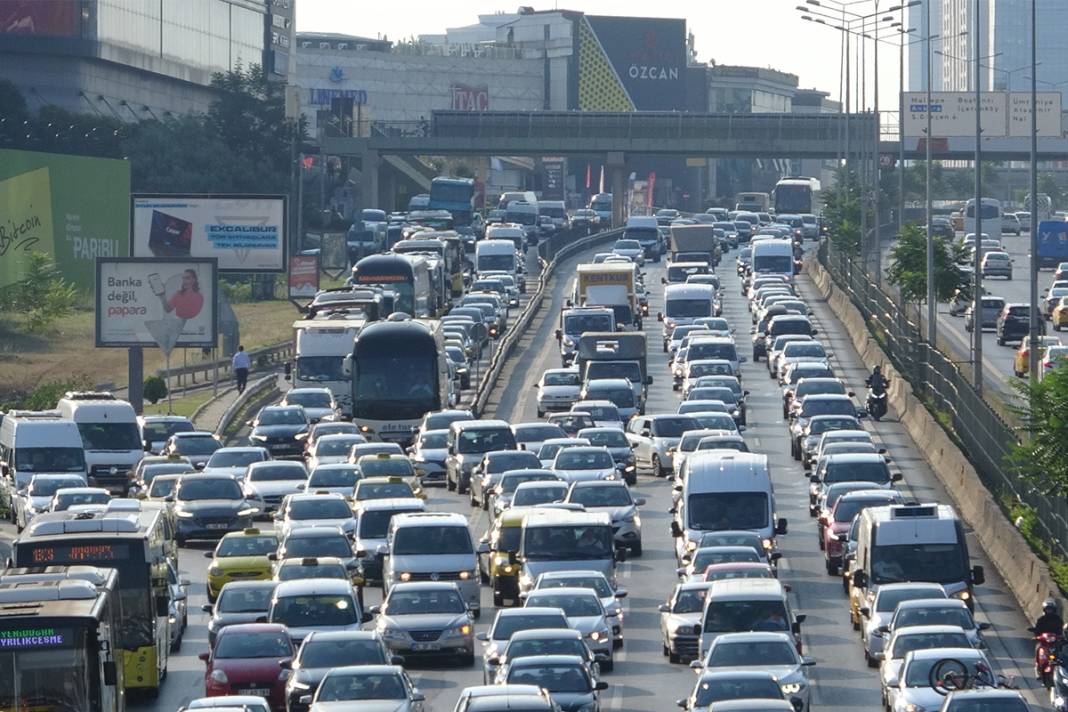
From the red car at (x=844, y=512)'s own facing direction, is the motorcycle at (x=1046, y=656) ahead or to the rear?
ahead

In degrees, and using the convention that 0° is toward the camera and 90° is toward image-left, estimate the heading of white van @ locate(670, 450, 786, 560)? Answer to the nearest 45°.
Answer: approximately 0°

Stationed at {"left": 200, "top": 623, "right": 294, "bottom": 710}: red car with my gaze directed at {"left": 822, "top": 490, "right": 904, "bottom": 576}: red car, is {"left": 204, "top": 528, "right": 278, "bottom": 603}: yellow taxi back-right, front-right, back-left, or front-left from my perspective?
front-left

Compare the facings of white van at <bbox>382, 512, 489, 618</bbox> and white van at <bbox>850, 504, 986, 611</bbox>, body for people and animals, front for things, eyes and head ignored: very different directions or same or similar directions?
same or similar directions

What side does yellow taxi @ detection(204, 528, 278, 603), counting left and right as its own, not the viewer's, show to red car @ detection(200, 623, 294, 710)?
front

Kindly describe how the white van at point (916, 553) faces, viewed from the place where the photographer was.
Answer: facing the viewer

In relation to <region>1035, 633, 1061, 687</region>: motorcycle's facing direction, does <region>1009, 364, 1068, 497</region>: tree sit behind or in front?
behind

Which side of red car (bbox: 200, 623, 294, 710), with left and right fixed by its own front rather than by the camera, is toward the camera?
front

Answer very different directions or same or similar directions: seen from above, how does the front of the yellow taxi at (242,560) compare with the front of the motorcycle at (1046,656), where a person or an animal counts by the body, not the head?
same or similar directions

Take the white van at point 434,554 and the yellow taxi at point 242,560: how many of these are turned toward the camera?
2

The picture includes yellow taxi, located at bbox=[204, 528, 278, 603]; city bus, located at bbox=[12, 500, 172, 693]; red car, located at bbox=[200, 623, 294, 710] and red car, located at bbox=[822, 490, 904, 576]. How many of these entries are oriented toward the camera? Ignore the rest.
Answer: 4

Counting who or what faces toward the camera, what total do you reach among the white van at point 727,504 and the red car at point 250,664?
2

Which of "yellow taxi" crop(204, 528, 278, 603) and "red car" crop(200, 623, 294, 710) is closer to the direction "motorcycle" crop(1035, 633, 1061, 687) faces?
the red car

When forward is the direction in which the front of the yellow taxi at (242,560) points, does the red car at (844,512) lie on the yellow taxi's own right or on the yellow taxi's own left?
on the yellow taxi's own left

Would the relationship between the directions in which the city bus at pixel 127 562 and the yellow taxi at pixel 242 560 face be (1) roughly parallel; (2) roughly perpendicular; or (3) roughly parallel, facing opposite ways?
roughly parallel

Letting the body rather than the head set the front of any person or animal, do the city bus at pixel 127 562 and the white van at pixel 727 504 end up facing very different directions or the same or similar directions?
same or similar directions

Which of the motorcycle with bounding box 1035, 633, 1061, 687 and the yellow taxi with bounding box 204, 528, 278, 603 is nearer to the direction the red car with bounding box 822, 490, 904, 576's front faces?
the motorcycle

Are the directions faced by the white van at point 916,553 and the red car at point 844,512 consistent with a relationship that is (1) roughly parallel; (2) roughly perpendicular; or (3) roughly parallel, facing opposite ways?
roughly parallel

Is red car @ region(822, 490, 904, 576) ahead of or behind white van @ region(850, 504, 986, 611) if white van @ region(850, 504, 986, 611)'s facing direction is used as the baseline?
behind
